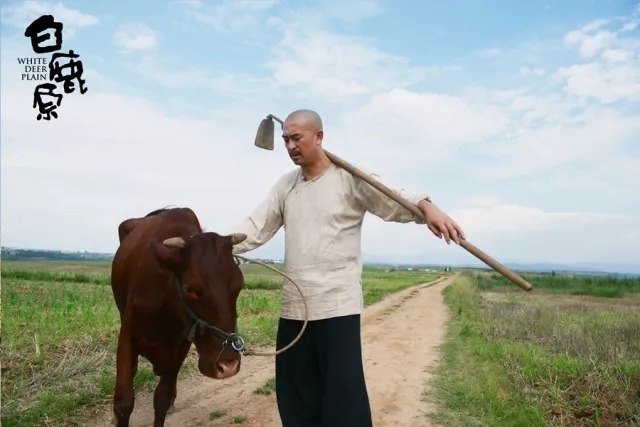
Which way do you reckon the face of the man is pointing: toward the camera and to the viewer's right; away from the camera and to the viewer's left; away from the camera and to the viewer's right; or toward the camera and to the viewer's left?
toward the camera and to the viewer's left

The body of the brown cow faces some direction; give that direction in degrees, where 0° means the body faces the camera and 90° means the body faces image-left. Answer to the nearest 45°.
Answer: approximately 315°

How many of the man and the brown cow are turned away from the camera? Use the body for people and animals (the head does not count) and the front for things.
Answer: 0

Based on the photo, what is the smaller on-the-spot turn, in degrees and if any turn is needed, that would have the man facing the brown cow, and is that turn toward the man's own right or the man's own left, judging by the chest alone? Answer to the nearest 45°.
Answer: approximately 90° to the man's own right

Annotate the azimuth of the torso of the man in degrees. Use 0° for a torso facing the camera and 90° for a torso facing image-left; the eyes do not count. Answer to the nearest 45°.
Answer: approximately 45°
